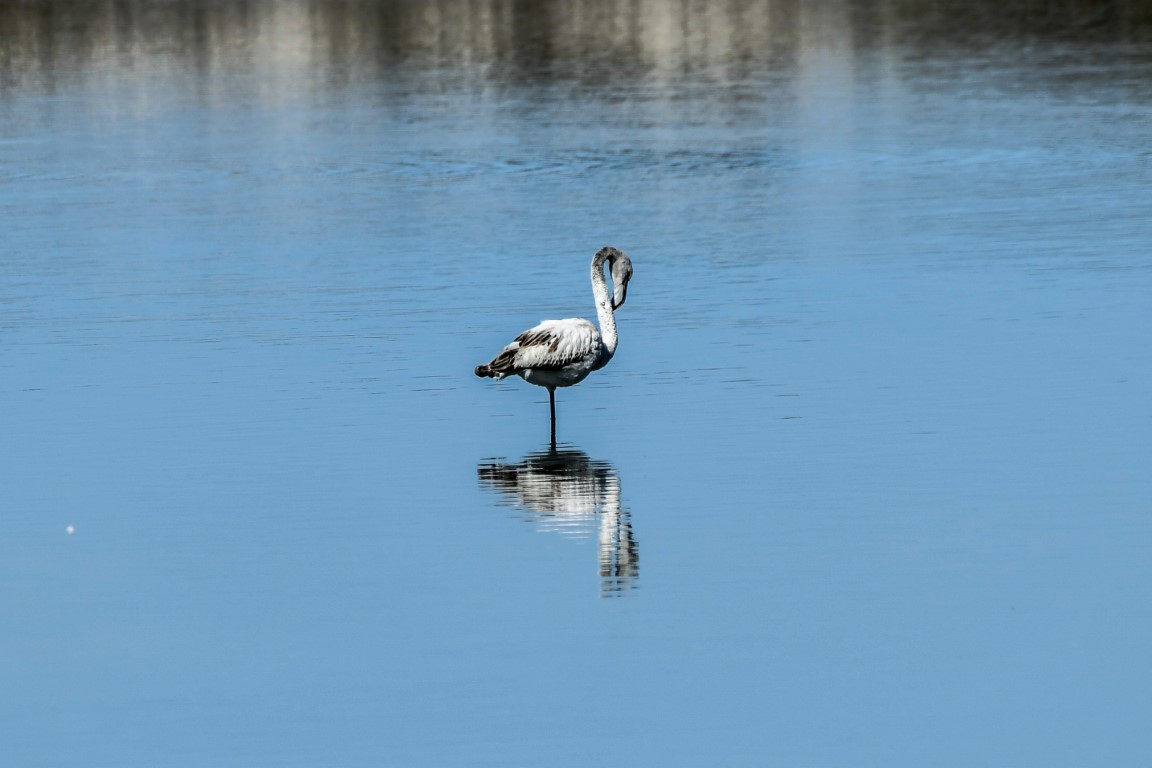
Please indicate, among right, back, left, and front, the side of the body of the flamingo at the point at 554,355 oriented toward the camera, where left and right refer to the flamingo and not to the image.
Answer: right
